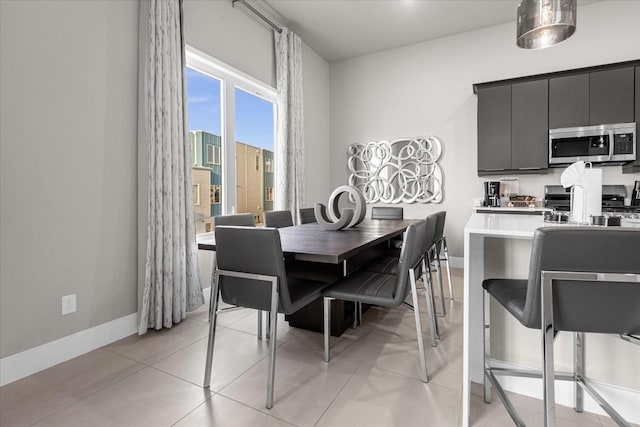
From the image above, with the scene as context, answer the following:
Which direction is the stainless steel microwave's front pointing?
toward the camera

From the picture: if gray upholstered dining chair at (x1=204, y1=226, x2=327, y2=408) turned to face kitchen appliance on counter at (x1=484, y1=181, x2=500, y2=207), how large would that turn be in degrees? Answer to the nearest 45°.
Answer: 0° — it already faces it

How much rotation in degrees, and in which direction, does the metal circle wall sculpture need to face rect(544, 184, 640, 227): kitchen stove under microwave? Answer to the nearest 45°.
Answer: approximately 90° to its left

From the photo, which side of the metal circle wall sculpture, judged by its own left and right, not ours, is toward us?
front

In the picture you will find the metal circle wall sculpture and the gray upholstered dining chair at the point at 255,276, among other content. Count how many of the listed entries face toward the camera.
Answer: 1

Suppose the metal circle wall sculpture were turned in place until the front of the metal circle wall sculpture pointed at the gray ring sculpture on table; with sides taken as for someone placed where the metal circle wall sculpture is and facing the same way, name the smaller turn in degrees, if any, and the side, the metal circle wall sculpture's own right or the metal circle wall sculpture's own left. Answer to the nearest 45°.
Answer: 0° — it already faces it

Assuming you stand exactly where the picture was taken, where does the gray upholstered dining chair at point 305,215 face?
facing the viewer and to the right of the viewer

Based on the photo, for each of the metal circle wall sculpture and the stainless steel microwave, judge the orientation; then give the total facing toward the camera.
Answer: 2

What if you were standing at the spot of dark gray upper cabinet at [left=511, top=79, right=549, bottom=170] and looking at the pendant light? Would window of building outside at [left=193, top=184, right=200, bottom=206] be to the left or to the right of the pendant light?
right

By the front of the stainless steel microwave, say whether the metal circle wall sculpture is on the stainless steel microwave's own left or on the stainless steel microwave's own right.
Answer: on the stainless steel microwave's own right

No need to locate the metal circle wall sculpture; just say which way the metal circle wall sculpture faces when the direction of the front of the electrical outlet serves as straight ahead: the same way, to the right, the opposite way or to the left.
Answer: to the right

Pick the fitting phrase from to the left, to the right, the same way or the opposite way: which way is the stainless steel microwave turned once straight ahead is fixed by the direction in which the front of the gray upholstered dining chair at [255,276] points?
the opposite way

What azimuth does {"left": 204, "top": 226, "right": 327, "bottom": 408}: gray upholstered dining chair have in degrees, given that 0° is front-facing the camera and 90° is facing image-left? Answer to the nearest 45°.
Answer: approximately 225°

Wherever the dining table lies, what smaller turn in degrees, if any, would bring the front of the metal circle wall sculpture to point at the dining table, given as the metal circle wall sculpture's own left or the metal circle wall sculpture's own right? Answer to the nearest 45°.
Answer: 0° — it already faces it
